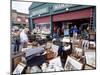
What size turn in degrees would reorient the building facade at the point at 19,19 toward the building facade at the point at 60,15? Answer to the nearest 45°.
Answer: approximately 45° to its left

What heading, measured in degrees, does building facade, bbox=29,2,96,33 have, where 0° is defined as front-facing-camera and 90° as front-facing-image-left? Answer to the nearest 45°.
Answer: approximately 45°
